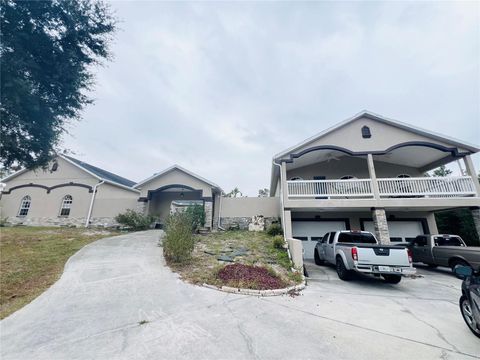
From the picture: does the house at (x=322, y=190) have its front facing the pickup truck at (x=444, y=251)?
no

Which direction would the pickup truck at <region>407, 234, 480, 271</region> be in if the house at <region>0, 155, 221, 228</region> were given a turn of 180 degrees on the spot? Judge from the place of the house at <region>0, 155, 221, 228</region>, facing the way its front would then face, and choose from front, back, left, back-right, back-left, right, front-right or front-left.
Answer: back-right

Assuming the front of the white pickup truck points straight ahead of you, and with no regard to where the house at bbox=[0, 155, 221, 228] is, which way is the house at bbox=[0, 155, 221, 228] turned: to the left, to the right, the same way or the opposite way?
the opposite way

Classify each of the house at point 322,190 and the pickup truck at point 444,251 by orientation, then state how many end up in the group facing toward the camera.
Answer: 1

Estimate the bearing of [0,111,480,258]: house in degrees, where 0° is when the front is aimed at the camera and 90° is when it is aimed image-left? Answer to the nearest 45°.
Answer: approximately 0°

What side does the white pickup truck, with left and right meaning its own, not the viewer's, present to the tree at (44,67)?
left

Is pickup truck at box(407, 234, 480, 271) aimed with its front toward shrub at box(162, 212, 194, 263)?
no

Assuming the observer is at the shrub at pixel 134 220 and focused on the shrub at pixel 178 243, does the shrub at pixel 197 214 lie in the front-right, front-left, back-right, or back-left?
front-left

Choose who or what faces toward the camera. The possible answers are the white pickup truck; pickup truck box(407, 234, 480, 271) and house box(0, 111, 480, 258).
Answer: the house

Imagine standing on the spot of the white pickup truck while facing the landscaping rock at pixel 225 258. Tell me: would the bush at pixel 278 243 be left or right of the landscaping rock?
right

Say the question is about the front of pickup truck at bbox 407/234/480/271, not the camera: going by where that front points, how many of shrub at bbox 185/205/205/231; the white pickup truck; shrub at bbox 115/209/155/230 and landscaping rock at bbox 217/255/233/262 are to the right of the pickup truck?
0

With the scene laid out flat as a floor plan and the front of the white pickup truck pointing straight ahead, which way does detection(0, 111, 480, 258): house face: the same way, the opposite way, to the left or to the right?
the opposite way
